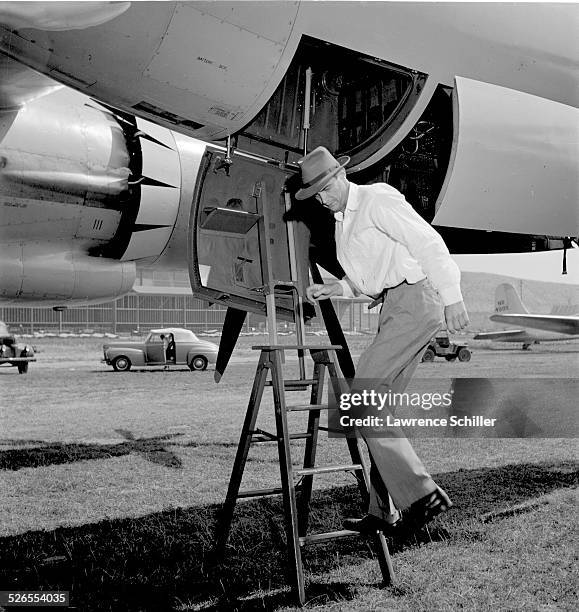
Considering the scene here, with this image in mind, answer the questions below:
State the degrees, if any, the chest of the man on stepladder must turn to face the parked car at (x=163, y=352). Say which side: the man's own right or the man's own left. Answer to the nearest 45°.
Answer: approximately 90° to the man's own right

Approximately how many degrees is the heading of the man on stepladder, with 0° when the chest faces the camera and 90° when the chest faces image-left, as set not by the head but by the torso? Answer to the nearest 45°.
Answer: approximately 90°

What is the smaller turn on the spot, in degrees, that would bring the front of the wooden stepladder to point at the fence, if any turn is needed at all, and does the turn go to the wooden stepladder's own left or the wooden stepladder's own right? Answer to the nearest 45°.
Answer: approximately 135° to the wooden stepladder's own left
